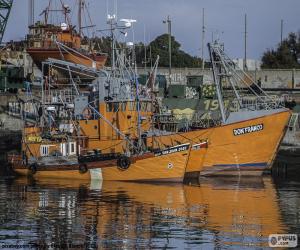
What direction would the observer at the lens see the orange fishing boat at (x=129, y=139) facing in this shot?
facing to the right of the viewer
